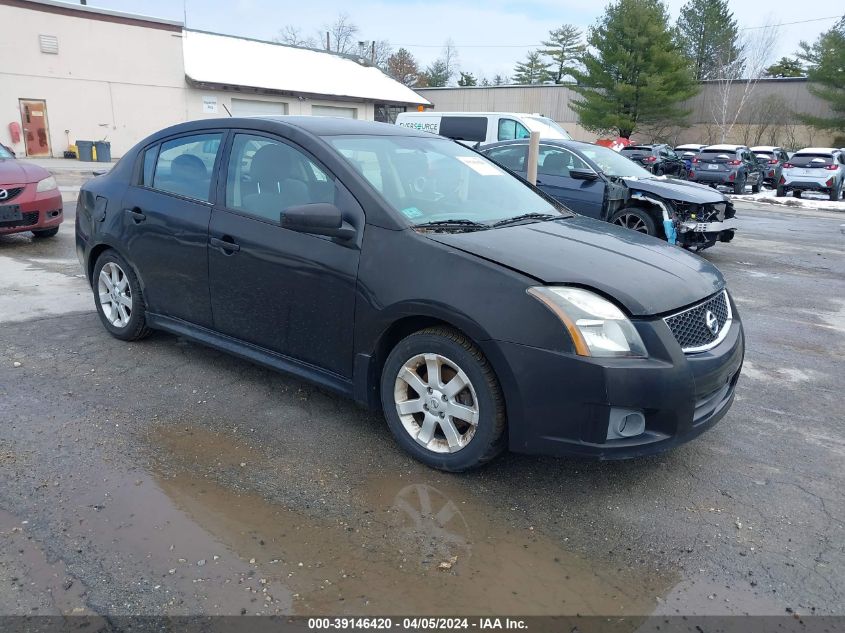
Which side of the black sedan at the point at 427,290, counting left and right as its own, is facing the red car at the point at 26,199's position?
back

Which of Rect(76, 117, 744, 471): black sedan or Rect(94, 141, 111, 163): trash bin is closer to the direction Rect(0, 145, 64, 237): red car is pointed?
the black sedan

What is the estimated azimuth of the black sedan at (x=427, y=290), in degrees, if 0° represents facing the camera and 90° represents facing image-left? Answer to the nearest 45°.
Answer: approximately 315°

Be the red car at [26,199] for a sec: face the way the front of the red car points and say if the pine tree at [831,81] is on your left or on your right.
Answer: on your left

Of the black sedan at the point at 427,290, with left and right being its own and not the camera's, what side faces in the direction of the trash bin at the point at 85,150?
back

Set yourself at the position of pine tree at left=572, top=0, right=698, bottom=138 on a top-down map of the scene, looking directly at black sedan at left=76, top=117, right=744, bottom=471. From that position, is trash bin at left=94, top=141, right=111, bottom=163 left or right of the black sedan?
right

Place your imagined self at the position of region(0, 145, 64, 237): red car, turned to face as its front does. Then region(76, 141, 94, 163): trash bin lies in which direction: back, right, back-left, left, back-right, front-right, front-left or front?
back-left

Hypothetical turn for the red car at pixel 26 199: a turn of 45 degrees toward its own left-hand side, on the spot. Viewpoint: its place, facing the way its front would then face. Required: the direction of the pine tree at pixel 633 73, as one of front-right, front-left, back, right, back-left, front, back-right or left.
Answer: front-left

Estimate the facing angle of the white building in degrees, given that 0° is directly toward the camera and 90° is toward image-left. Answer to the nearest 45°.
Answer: approximately 315°

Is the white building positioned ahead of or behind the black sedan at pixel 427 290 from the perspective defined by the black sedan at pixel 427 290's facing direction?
behind

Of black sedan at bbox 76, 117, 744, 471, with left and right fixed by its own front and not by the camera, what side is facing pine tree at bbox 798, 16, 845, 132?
left

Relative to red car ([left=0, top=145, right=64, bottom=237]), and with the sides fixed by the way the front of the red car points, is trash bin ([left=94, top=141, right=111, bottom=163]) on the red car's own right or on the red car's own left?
on the red car's own left
